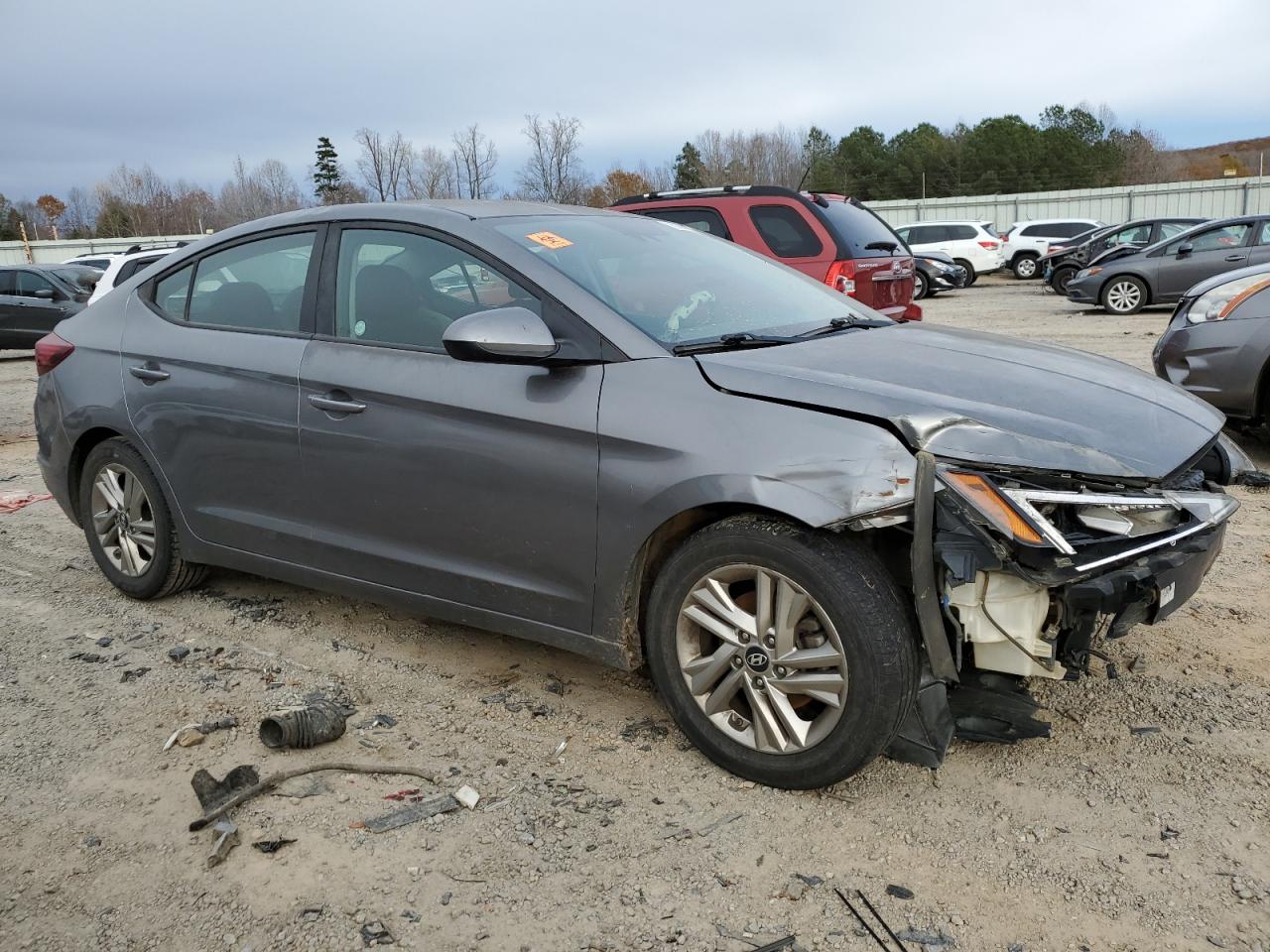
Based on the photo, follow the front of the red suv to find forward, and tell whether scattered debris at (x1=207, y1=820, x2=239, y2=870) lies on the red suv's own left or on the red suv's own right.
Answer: on the red suv's own left

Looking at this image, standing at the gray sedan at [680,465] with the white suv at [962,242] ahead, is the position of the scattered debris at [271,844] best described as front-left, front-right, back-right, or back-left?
back-left

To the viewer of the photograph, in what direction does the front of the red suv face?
facing away from the viewer and to the left of the viewer

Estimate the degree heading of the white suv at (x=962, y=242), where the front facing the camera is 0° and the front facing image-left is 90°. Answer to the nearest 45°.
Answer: approximately 135°

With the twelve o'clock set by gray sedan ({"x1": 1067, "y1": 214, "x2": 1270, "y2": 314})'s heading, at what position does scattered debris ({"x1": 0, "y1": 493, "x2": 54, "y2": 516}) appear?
The scattered debris is roughly at 10 o'clock from the gray sedan.

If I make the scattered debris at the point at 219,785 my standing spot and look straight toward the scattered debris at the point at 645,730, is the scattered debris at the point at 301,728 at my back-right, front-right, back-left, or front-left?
front-left

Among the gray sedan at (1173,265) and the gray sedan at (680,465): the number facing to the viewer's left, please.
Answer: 1

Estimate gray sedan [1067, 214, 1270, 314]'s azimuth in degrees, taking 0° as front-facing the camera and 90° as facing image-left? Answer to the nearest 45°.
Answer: approximately 90°

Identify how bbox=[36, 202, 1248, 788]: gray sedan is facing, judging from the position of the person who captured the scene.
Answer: facing the viewer and to the right of the viewer

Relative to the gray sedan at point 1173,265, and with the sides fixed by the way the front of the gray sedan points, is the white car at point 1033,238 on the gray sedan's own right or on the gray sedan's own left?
on the gray sedan's own right

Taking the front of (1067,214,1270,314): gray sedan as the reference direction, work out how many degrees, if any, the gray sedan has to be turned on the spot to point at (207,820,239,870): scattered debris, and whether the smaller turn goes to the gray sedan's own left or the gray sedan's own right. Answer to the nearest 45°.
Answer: approximately 90° to the gray sedan's own left

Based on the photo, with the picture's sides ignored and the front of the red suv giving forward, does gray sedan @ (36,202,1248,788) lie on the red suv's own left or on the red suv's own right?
on the red suv's own left

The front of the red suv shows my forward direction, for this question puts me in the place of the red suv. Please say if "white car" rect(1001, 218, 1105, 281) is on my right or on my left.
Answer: on my right
